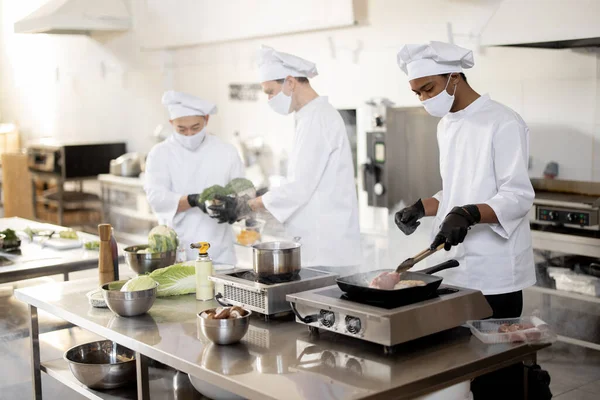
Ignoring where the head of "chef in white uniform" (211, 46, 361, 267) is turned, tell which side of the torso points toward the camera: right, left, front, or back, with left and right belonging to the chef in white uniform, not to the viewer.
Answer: left

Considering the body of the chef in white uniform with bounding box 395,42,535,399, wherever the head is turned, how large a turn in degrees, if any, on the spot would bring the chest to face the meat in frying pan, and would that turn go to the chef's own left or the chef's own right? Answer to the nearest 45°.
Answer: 0° — they already face it

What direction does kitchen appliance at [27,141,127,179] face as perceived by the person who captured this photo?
facing the viewer and to the left of the viewer

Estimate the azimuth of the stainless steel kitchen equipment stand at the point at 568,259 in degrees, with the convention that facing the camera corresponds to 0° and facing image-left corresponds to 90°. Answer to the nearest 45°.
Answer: approximately 45°

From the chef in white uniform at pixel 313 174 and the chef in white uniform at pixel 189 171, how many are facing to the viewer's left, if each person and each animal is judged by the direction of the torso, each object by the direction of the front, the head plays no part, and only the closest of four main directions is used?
1

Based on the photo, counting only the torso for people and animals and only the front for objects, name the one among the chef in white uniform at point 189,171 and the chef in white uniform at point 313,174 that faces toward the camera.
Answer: the chef in white uniform at point 189,171

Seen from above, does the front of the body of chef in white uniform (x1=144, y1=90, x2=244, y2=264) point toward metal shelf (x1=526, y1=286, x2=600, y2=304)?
no

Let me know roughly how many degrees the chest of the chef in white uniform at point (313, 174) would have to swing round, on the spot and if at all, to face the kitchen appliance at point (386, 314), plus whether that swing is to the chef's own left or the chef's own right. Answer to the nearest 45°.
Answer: approximately 90° to the chef's own left

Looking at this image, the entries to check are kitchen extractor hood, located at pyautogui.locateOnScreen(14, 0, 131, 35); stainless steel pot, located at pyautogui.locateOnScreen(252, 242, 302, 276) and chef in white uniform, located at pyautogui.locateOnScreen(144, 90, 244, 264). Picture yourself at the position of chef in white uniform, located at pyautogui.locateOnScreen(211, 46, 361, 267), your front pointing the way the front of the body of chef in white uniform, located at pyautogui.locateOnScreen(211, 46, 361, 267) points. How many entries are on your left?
1

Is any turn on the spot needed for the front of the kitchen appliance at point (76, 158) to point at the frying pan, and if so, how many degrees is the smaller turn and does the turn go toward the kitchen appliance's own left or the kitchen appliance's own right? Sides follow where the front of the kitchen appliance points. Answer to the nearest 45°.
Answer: approximately 45° to the kitchen appliance's own left

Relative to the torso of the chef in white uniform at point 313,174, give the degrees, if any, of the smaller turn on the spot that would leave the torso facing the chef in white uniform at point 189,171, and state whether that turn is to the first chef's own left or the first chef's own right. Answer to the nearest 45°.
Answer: approximately 45° to the first chef's own right

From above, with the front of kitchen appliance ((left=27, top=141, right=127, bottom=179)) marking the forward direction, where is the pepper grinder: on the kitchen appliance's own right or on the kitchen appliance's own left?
on the kitchen appliance's own left

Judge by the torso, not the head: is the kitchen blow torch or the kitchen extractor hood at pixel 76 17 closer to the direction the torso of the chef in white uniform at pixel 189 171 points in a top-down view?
the kitchen blow torch
